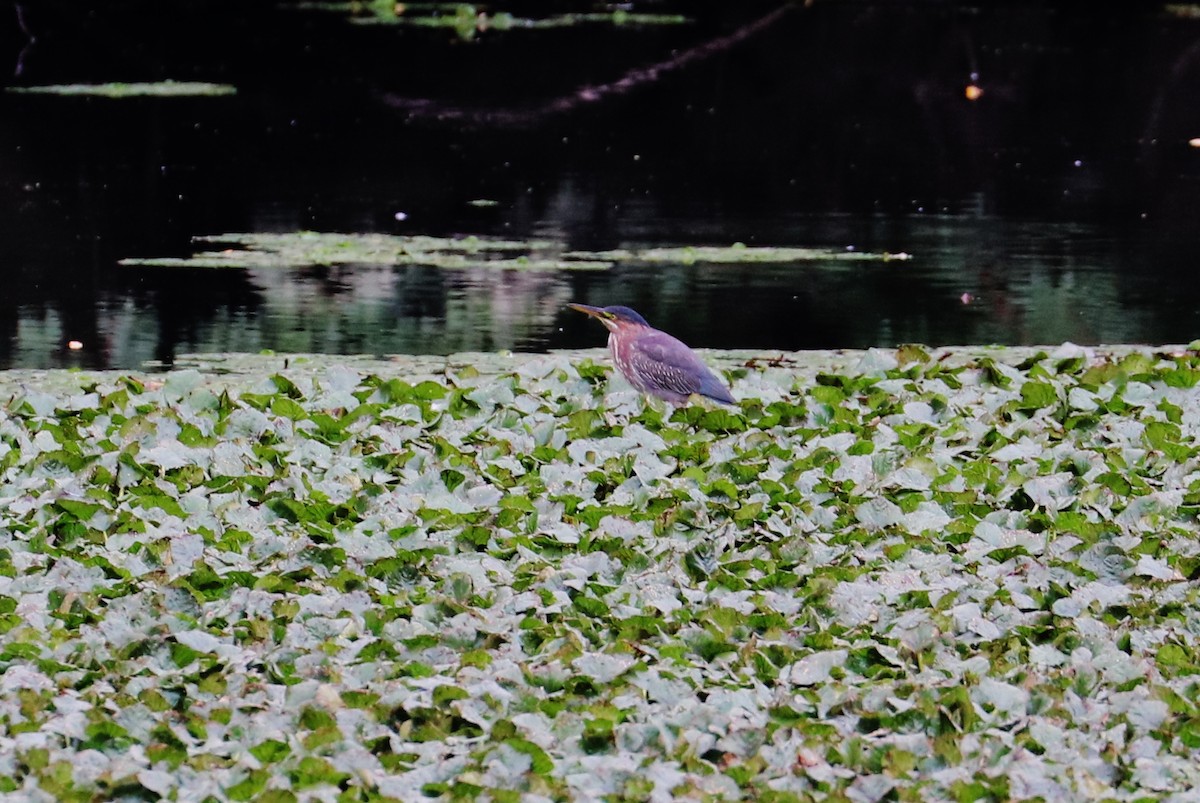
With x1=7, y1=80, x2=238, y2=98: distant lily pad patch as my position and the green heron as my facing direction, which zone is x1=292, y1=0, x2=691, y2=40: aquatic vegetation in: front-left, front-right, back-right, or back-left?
back-left

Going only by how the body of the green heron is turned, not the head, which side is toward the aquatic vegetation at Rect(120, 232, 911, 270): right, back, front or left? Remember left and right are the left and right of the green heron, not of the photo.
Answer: right

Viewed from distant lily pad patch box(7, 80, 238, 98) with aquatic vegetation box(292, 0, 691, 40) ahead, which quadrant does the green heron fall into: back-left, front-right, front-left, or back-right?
back-right

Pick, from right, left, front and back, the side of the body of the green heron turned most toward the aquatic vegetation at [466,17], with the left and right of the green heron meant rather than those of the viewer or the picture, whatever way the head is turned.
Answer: right

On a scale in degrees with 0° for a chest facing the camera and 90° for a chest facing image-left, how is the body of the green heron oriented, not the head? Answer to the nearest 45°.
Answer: approximately 90°
